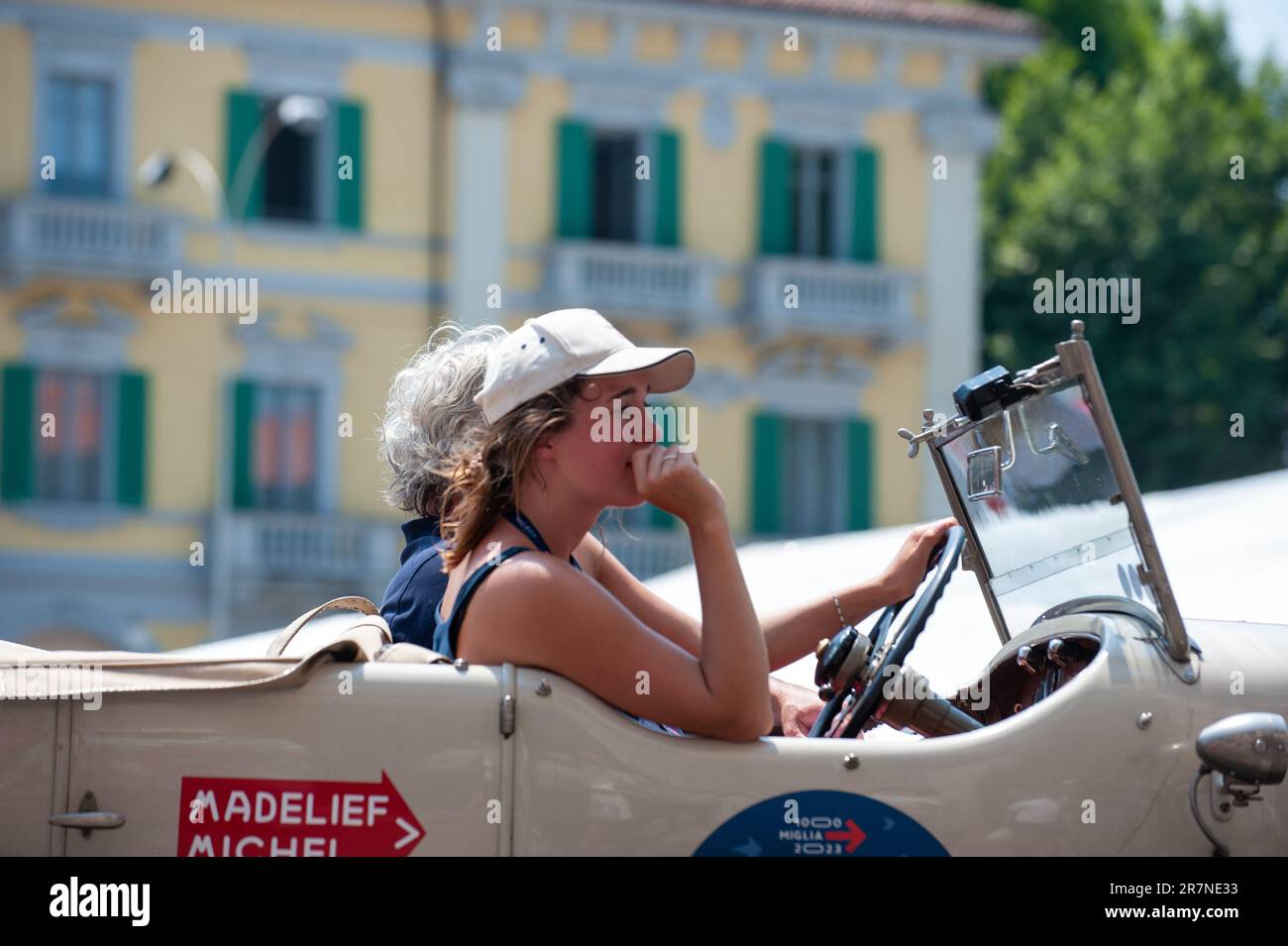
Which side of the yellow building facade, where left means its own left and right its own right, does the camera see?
front

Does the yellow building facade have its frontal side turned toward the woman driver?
yes

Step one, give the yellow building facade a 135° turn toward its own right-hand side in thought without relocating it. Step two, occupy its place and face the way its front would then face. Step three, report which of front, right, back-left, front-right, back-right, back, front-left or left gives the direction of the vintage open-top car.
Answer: back-left

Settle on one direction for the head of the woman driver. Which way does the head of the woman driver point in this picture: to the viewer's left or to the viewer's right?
to the viewer's right

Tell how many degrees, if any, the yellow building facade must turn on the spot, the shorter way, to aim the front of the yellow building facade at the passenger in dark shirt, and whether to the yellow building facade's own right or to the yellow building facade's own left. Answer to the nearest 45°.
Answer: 0° — it already faces them

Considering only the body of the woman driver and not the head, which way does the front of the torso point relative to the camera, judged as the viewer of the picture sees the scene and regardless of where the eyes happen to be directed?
to the viewer's right

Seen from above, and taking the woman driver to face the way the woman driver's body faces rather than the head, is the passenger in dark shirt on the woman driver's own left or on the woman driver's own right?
on the woman driver's own left

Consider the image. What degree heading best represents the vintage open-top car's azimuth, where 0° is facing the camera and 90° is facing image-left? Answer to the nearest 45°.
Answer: approximately 270°
